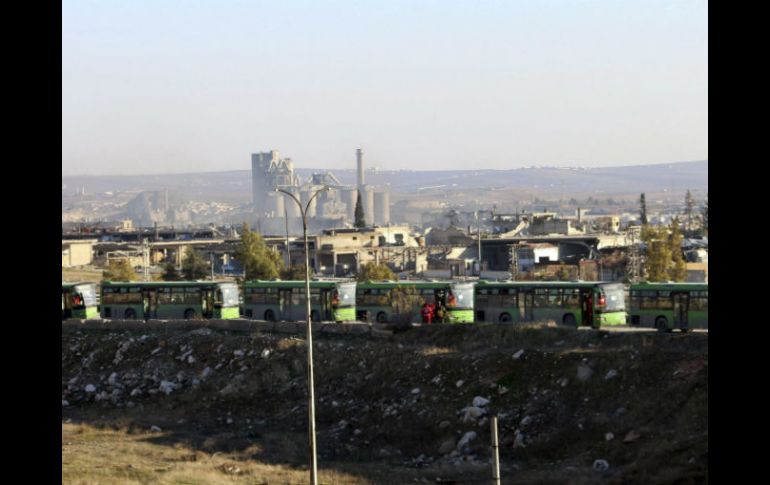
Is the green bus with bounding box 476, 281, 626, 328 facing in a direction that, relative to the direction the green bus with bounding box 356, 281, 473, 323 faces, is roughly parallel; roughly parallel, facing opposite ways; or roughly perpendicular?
roughly parallel

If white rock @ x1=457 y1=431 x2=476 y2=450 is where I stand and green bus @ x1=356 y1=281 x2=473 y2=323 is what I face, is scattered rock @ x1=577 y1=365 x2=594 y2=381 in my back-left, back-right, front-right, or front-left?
front-right

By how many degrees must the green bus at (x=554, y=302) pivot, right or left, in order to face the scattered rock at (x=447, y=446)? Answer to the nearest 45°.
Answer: approximately 45° to its right

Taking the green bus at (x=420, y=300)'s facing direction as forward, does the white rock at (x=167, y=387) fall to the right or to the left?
on its right

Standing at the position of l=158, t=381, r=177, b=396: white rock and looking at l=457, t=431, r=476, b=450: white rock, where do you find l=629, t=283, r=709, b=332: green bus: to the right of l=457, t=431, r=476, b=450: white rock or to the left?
left

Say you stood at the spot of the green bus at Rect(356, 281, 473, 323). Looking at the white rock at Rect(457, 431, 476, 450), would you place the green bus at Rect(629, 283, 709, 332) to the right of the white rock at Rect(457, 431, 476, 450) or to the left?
left

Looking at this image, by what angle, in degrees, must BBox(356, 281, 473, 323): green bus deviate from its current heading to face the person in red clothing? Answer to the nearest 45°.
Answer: approximately 45° to its right

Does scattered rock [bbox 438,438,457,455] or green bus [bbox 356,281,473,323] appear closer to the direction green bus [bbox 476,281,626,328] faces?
the scattered rock

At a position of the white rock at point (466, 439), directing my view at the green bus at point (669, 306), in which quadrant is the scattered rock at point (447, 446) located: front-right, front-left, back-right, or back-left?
back-left

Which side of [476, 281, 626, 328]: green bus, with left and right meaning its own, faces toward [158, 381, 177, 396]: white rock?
right

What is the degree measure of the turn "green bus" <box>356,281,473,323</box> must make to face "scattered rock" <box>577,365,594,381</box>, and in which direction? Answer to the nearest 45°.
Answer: approximately 45° to its right

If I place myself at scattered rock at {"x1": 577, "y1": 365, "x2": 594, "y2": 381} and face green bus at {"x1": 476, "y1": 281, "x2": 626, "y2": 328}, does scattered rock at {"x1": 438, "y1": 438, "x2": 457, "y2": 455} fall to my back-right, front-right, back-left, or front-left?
back-left

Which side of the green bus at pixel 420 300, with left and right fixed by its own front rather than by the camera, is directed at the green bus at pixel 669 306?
front

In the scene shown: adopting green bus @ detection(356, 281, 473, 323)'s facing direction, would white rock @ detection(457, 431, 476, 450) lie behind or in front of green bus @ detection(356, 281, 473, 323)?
in front

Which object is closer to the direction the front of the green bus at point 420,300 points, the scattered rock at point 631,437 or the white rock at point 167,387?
the scattered rock

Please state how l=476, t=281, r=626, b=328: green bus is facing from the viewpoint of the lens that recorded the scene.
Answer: facing the viewer and to the right of the viewer

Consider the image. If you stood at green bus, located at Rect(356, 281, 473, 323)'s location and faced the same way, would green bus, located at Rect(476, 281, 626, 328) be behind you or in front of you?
in front

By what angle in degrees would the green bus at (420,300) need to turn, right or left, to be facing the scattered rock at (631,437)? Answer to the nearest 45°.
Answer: approximately 45° to its right
